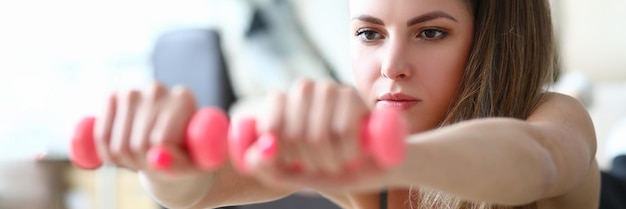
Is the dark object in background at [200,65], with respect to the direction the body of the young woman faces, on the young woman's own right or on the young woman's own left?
on the young woman's own right

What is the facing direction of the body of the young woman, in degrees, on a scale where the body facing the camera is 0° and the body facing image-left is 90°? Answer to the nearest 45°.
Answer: approximately 45°
